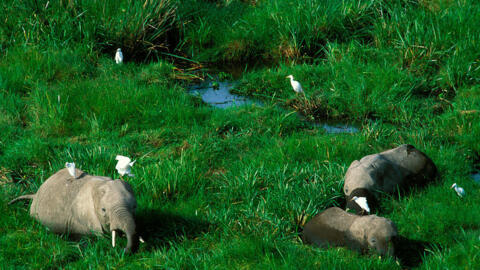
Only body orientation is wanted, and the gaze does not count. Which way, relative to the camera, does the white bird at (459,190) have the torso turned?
to the viewer's left

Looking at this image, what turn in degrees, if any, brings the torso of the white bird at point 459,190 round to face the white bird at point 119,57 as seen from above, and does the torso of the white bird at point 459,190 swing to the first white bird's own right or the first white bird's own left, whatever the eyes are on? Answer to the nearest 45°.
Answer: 0° — it already faces it

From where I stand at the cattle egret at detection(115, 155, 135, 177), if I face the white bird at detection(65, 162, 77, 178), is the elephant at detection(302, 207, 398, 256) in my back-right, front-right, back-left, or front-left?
back-left

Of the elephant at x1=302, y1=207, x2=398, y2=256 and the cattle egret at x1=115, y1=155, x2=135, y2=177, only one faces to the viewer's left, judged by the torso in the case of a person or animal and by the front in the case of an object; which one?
the cattle egret

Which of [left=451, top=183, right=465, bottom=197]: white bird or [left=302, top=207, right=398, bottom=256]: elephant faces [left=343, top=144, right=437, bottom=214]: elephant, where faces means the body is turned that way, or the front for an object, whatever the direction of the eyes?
the white bird

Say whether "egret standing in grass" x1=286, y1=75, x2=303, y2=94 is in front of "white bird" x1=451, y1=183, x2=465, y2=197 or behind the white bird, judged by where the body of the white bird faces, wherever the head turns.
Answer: in front

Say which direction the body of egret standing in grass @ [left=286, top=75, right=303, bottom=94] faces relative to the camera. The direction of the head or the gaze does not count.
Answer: to the viewer's left

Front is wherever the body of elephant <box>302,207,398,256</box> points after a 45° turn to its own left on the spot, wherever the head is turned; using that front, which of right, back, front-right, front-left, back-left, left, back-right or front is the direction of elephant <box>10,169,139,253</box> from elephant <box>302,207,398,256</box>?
back

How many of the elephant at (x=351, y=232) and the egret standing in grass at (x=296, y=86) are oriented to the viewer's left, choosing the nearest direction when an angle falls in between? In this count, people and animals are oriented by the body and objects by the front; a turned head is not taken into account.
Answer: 1

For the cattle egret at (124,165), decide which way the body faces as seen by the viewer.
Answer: to the viewer's left

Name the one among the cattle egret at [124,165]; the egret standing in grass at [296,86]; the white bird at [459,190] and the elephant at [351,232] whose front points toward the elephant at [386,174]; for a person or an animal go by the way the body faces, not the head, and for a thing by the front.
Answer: the white bird
